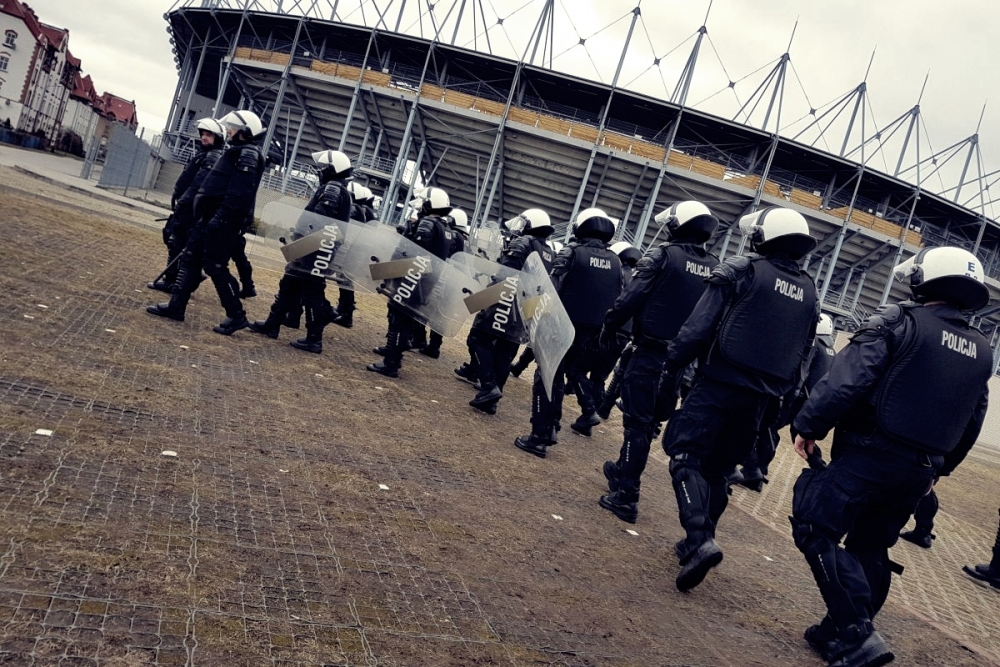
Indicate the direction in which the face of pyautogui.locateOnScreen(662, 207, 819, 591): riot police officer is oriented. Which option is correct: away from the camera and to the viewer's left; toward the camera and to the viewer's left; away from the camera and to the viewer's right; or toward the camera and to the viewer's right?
away from the camera and to the viewer's left

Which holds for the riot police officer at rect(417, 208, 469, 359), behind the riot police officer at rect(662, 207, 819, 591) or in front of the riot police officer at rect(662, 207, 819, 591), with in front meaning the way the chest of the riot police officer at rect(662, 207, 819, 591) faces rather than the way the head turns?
in front

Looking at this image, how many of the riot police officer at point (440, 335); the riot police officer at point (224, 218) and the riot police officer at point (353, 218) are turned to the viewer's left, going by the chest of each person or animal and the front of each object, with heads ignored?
3

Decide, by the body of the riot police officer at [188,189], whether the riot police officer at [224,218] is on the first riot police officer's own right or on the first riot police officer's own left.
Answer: on the first riot police officer's own left

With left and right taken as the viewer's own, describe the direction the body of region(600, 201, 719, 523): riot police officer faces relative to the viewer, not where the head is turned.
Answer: facing away from the viewer and to the left of the viewer

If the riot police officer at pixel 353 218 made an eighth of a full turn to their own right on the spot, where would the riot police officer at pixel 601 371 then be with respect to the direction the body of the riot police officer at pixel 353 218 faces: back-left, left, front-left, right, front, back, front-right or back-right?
back

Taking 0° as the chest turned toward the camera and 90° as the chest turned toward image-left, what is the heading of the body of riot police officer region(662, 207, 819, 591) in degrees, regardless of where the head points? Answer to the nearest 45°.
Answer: approximately 135°

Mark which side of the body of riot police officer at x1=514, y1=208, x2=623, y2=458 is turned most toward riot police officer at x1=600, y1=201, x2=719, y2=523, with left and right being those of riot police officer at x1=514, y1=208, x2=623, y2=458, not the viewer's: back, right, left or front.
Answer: back

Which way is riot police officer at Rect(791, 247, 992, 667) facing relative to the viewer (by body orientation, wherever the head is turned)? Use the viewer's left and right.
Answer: facing away from the viewer and to the left of the viewer

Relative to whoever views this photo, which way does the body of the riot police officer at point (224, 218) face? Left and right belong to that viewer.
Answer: facing to the left of the viewer

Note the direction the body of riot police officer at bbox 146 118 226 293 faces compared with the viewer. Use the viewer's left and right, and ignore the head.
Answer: facing to the left of the viewer

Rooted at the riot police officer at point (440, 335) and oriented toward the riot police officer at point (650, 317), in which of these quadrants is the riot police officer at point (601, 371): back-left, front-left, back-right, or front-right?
front-left

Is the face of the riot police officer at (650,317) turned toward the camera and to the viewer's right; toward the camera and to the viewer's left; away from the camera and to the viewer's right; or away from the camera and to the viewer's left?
away from the camera and to the viewer's left

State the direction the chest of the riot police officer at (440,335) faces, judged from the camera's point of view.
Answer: to the viewer's left

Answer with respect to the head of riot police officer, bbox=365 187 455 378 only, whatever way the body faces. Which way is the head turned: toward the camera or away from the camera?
away from the camera

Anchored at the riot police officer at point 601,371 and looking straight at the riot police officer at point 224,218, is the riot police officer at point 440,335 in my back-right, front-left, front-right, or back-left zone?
front-right

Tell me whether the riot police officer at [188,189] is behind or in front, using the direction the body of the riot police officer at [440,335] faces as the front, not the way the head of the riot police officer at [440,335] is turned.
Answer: in front
